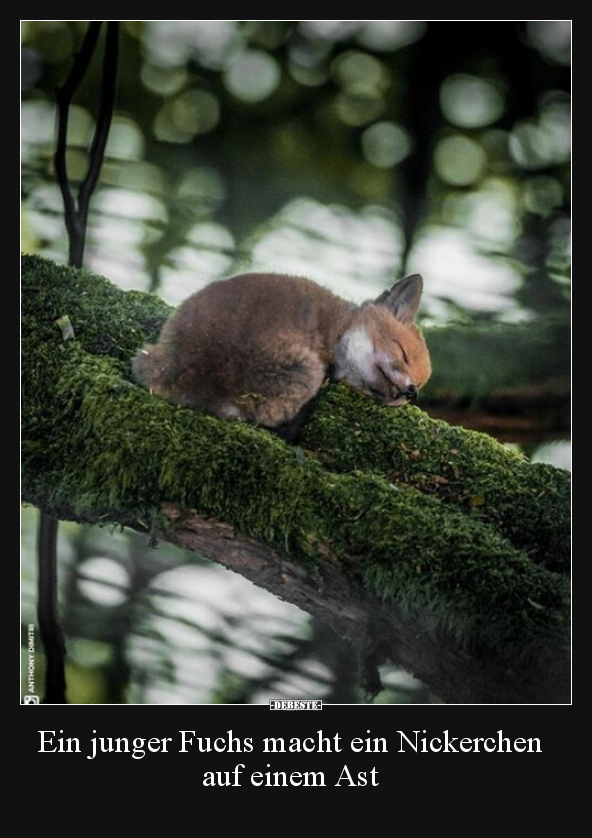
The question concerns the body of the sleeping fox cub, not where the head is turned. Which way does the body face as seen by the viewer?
to the viewer's right
